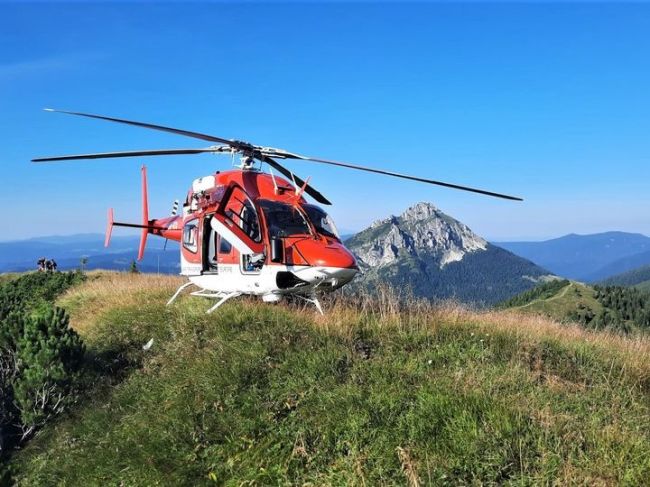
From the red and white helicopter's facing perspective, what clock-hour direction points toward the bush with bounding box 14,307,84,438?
The bush is roughly at 2 o'clock from the red and white helicopter.

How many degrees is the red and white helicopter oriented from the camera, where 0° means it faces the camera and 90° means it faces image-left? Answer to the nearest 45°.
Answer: approximately 315°
